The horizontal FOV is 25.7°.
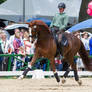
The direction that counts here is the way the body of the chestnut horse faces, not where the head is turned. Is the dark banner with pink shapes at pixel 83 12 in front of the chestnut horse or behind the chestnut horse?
behind

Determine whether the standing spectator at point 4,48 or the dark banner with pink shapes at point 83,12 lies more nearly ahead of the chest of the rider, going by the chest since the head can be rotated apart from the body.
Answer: the standing spectator

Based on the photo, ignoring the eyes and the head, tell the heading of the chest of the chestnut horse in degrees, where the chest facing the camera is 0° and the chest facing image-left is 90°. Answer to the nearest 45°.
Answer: approximately 45°

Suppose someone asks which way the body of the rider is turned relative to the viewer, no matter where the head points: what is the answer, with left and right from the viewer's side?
facing the viewer and to the left of the viewer

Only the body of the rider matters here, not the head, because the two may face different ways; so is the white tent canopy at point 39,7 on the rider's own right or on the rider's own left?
on the rider's own right

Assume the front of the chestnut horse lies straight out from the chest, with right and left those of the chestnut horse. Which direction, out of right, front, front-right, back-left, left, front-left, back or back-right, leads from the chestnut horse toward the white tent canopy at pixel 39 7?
back-right

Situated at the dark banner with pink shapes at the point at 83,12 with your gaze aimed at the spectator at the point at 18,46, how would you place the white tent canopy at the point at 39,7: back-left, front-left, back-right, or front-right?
front-right

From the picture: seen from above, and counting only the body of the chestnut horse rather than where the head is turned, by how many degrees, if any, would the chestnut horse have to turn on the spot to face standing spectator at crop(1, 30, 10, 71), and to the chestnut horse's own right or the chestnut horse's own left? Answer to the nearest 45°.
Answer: approximately 90° to the chestnut horse's own right

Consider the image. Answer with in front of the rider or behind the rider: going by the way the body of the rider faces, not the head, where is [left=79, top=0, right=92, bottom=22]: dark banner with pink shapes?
behind
